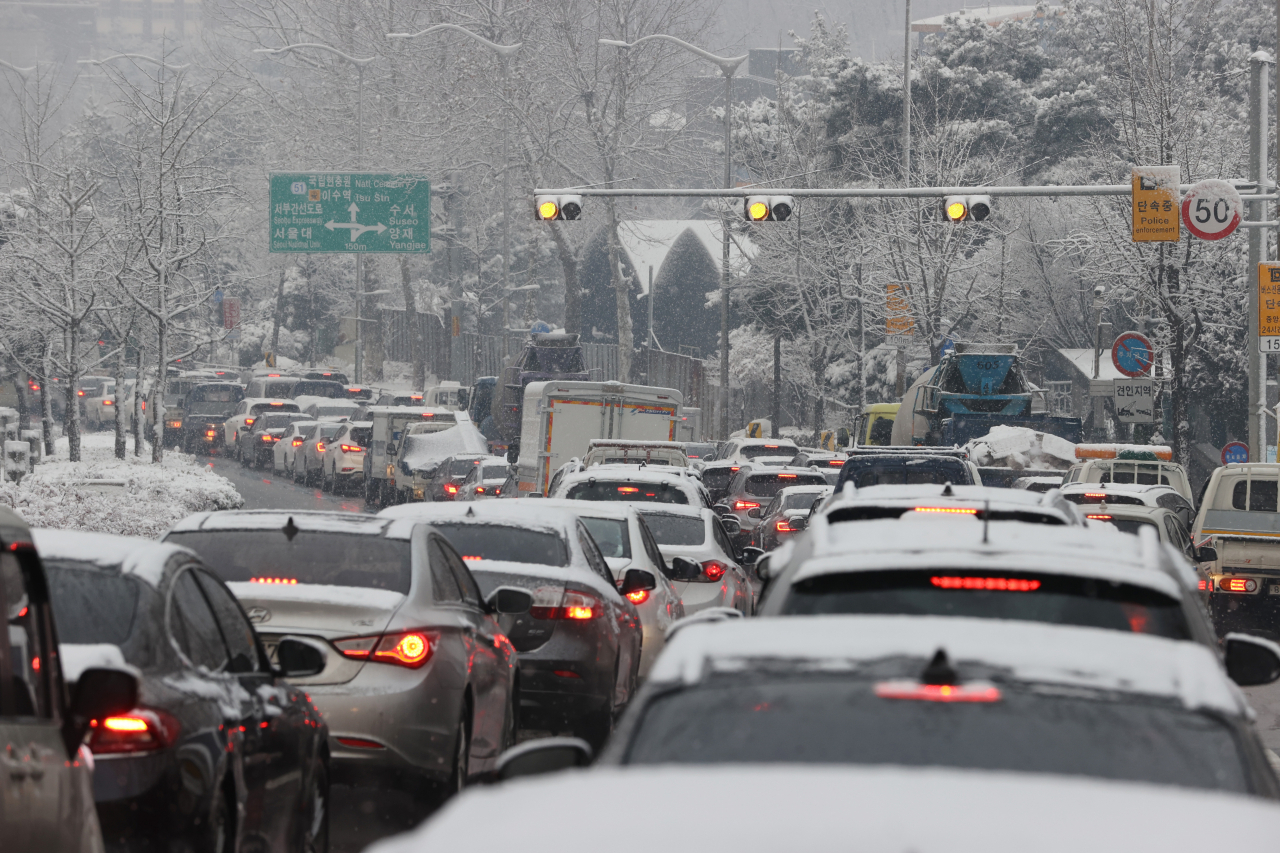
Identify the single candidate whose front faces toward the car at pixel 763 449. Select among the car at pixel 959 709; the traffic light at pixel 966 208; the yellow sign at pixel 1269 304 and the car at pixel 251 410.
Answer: the car at pixel 959 709

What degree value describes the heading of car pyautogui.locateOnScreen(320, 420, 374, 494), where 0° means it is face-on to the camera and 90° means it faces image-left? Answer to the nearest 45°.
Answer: approximately 135°

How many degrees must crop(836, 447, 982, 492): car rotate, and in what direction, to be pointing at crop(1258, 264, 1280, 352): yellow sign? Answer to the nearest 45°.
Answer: approximately 45° to its right

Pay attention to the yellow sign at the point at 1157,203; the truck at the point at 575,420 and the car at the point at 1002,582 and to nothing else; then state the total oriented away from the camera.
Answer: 2

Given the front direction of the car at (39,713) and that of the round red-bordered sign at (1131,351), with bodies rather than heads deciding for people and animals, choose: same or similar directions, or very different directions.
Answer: very different directions

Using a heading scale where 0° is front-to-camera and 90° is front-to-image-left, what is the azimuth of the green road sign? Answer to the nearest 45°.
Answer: approximately 0°

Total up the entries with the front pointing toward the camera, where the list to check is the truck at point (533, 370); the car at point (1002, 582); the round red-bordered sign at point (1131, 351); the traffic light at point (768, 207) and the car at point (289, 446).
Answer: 2

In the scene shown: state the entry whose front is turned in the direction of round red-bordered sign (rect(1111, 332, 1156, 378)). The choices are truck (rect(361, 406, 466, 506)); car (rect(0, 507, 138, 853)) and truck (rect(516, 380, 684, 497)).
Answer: the car

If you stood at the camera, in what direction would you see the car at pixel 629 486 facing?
facing away from the viewer

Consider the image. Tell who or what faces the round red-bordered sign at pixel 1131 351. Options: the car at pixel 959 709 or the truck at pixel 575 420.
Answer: the car

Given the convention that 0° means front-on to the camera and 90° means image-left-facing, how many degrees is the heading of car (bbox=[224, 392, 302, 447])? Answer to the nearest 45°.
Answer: approximately 135°

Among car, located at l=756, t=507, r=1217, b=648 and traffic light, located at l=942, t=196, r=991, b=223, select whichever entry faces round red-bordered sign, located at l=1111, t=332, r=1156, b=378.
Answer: the car
